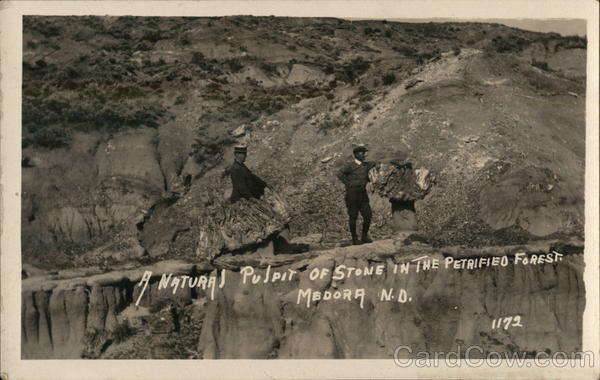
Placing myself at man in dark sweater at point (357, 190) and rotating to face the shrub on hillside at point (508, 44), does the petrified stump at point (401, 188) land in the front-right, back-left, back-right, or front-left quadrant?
front-right

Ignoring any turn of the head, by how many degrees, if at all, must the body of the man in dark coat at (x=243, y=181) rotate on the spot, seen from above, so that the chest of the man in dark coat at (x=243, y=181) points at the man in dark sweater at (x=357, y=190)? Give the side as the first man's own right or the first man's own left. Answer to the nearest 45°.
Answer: approximately 45° to the first man's own left

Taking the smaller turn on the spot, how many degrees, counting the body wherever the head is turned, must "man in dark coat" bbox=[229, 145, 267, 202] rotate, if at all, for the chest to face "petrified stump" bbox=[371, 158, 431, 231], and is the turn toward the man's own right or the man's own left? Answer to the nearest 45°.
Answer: approximately 45° to the man's own left

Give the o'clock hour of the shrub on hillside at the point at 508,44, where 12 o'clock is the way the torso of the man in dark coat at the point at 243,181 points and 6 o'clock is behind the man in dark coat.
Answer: The shrub on hillside is roughly at 10 o'clock from the man in dark coat.

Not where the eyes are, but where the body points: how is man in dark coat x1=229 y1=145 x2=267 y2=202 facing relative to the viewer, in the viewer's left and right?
facing the viewer and to the right of the viewer
